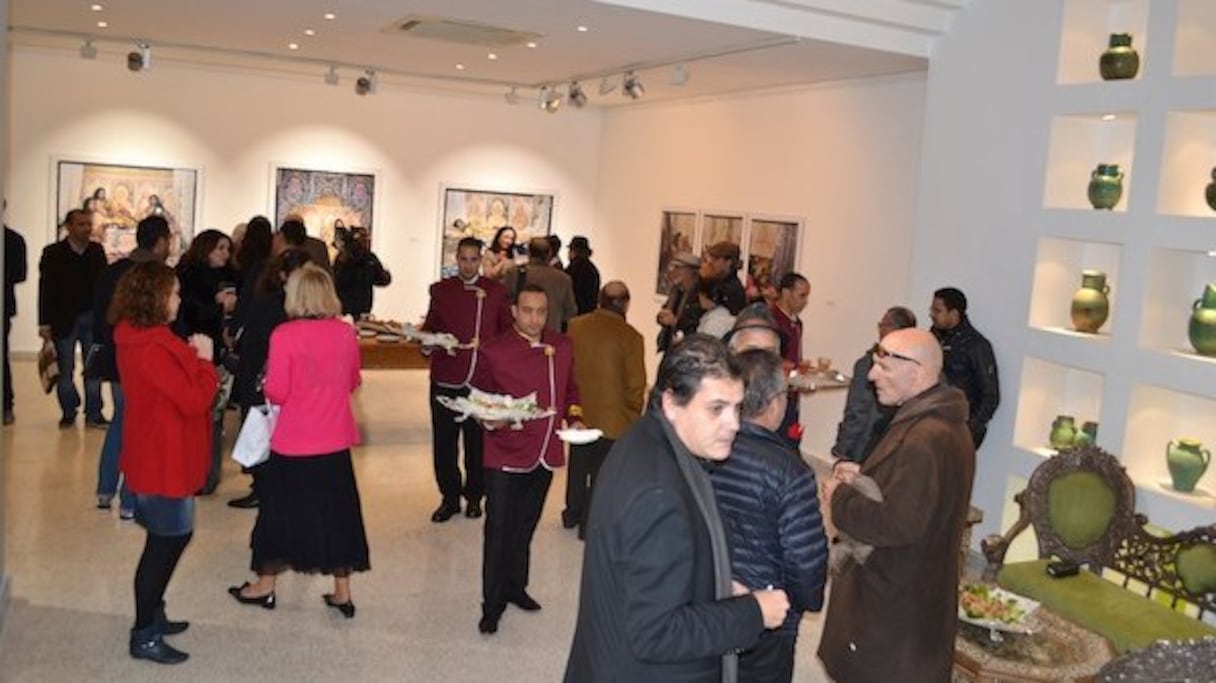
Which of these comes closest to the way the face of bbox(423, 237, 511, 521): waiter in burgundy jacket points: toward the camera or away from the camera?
toward the camera

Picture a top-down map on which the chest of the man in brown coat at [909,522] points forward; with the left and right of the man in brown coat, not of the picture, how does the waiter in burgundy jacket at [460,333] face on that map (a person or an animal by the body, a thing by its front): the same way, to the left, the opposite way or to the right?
to the left

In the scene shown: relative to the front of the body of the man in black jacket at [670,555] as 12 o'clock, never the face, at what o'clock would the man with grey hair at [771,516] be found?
The man with grey hair is roughly at 10 o'clock from the man in black jacket.

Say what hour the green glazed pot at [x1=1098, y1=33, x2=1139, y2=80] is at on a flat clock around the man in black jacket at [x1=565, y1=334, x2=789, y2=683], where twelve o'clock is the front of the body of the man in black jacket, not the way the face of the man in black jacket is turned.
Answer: The green glazed pot is roughly at 10 o'clock from the man in black jacket.

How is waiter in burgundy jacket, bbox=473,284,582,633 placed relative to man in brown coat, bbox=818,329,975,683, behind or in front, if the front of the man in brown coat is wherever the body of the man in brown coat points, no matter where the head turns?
in front

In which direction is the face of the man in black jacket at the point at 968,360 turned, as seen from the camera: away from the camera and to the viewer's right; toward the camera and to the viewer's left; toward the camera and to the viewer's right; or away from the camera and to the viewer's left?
toward the camera and to the viewer's left

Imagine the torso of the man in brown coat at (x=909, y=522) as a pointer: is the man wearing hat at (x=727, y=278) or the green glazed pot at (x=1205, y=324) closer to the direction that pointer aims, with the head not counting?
the man wearing hat

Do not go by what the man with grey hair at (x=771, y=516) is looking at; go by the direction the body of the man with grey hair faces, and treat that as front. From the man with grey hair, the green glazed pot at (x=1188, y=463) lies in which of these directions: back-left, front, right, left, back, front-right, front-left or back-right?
front

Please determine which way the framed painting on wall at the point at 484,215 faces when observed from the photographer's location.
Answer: facing the viewer

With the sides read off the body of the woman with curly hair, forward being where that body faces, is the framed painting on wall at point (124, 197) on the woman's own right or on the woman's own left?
on the woman's own left

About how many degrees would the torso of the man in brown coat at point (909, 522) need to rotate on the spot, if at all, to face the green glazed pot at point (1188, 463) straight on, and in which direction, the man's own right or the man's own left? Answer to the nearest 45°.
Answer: approximately 135° to the man's own right

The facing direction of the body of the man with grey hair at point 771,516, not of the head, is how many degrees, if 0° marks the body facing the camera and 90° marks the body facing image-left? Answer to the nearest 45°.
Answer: approximately 225°

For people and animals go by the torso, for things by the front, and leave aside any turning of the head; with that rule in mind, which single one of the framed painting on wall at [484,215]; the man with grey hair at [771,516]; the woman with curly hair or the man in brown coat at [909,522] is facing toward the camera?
the framed painting on wall

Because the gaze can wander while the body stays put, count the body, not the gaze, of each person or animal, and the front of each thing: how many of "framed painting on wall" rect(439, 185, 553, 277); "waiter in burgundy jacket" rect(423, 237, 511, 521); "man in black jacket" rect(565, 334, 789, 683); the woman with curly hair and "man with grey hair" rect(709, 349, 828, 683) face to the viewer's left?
0

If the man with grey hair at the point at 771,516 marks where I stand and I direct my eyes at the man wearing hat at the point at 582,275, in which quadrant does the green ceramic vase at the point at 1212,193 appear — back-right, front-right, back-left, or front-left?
front-right

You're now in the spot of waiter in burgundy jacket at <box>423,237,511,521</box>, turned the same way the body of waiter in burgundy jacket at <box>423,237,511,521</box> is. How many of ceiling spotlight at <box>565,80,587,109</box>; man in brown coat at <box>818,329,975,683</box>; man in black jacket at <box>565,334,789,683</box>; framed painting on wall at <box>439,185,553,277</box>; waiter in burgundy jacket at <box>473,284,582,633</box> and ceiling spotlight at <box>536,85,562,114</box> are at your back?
3
